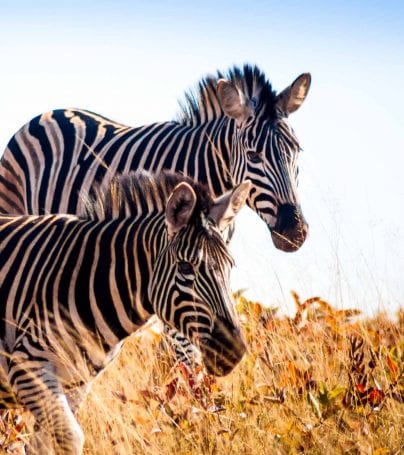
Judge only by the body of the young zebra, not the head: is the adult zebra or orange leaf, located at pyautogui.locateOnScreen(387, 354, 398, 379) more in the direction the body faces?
the orange leaf

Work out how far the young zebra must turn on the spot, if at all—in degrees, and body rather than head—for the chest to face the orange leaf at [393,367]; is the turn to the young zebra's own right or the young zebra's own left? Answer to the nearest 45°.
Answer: approximately 45° to the young zebra's own left

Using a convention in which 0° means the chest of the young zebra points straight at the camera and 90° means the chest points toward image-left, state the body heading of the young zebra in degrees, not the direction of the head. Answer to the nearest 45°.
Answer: approximately 315°

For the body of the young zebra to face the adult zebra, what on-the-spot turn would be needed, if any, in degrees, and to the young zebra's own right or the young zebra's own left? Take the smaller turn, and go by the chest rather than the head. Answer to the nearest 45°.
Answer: approximately 135° to the young zebra's own left
